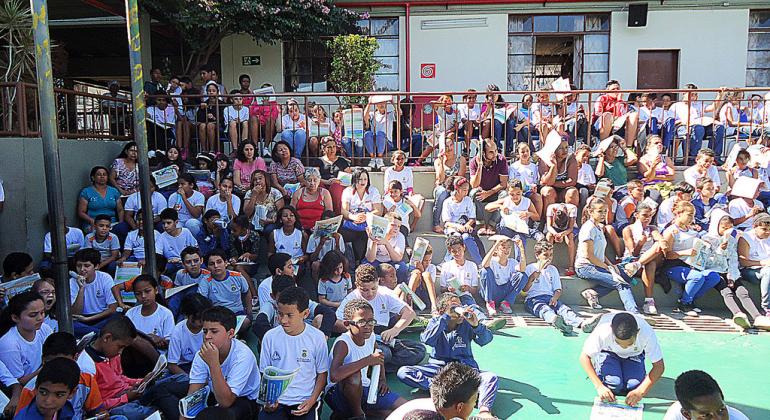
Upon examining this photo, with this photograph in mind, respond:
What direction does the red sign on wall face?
toward the camera

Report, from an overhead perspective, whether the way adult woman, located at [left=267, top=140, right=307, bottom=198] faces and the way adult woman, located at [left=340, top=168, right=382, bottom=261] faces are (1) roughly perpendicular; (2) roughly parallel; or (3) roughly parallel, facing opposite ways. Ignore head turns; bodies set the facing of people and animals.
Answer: roughly parallel

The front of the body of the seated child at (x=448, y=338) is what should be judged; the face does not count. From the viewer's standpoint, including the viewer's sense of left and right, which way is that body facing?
facing the viewer

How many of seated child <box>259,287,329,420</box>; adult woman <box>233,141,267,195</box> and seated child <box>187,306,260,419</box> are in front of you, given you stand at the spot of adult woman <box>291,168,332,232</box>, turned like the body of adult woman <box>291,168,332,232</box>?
2

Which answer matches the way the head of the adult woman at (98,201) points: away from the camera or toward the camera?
toward the camera

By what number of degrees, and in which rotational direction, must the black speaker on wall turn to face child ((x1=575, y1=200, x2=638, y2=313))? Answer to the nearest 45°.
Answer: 0° — it already faces them

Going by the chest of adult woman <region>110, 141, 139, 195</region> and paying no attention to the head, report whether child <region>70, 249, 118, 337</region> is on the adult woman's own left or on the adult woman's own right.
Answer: on the adult woman's own right

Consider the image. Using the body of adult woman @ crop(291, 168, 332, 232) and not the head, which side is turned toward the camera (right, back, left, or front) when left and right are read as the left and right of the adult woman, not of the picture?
front

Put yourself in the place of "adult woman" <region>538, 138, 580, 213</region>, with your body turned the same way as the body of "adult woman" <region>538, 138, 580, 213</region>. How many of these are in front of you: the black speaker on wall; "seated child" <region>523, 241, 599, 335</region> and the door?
1

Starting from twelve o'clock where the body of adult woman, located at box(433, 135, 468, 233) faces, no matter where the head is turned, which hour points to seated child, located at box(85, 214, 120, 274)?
The seated child is roughly at 2 o'clock from the adult woman.

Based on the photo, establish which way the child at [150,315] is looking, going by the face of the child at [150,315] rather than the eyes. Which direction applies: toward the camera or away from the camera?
toward the camera

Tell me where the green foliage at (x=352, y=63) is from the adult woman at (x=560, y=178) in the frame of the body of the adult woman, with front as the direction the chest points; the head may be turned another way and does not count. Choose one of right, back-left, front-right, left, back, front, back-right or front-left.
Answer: back-right

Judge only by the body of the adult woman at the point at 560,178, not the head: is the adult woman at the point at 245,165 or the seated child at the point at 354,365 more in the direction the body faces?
the seated child
